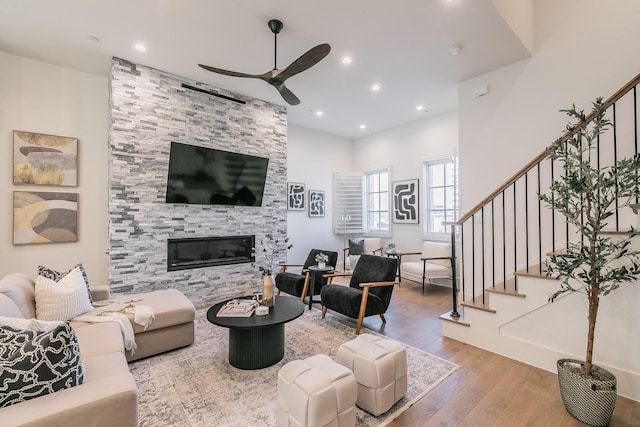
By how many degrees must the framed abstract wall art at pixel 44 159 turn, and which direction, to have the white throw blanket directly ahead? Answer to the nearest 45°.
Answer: approximately 45° to its right

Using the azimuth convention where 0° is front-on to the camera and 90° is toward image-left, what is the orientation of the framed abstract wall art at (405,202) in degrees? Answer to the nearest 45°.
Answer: approximately 45°

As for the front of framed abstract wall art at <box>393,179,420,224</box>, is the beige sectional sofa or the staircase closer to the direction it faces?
the beige sectional sofa

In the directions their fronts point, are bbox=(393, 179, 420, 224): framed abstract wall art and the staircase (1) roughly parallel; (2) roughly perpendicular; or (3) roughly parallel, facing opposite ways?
roughly perpendicular

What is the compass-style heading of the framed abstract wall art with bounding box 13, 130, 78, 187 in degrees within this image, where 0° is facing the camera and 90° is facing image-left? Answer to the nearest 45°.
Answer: approximately 315°

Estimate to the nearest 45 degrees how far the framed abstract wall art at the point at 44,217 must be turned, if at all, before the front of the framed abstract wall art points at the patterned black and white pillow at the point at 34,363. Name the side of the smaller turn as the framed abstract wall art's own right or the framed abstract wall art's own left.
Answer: approximately 45° to the framed abstract wall art's own right
